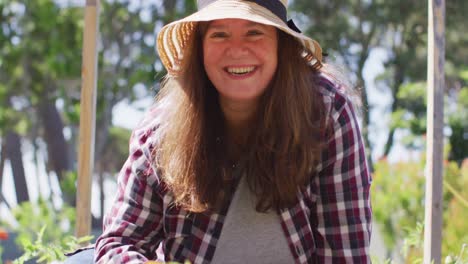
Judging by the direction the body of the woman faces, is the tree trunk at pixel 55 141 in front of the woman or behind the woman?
behind

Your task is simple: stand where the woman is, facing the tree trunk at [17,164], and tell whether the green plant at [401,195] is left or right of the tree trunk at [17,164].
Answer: right

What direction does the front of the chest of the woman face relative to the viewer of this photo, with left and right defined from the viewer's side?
facing the viewer

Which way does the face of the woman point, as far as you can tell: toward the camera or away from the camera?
toward the camera

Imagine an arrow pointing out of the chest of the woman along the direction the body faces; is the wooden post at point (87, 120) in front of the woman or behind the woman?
behind

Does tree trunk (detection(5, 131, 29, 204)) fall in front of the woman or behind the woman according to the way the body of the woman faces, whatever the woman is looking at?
behind

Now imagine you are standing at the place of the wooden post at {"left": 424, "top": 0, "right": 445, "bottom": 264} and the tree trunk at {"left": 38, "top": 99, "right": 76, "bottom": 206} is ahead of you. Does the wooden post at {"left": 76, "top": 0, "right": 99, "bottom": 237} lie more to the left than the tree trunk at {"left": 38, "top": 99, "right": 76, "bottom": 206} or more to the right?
left
